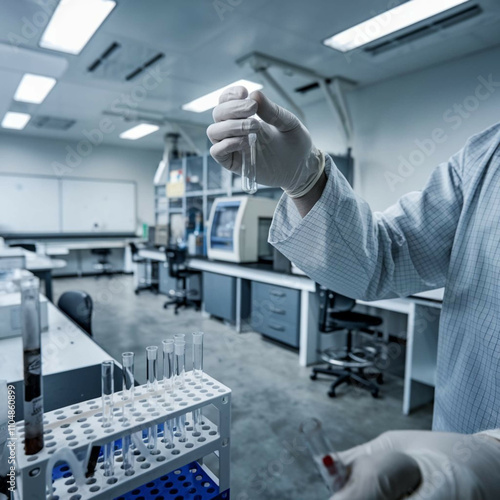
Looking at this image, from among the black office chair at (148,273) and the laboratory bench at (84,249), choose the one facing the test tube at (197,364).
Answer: the laboratory bench

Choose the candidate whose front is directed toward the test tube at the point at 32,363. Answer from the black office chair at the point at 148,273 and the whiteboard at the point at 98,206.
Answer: the whiteboard

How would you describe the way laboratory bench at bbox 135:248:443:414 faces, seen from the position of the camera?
facing the viewer and to the left of the viewer

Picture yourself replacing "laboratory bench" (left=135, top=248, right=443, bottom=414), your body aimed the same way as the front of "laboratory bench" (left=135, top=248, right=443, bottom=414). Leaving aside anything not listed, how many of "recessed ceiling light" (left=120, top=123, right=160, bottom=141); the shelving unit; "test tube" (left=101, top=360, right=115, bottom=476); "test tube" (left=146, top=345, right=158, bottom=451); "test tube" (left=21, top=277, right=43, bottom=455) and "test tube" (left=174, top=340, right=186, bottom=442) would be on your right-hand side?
2

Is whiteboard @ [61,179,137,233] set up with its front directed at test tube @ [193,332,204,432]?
yes

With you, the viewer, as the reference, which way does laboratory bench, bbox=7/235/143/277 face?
facing the viewer

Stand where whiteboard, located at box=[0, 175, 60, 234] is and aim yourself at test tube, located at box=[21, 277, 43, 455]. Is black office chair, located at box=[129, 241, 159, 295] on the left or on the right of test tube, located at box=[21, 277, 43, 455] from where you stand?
left

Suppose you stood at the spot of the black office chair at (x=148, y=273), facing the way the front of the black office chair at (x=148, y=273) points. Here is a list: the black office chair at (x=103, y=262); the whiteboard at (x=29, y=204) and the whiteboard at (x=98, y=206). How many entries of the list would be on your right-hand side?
0

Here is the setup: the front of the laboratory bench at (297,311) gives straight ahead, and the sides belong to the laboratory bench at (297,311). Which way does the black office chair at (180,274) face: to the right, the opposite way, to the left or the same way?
the opposite way

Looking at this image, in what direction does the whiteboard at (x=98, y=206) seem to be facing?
toward the camera

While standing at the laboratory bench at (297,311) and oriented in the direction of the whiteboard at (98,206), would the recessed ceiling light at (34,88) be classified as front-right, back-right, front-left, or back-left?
front-left

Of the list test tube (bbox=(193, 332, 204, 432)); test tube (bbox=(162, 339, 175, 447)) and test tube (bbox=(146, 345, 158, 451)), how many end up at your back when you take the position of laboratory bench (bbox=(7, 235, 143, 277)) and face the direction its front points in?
0
